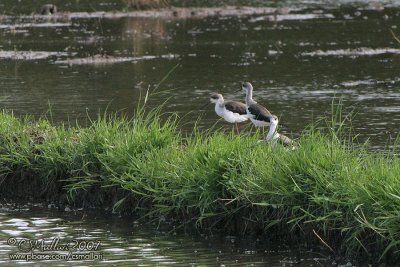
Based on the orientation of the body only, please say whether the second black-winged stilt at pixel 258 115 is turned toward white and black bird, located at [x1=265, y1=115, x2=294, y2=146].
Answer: no

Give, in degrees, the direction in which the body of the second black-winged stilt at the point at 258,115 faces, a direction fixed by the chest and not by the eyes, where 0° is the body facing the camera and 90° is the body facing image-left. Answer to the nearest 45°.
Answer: approximately 90°
